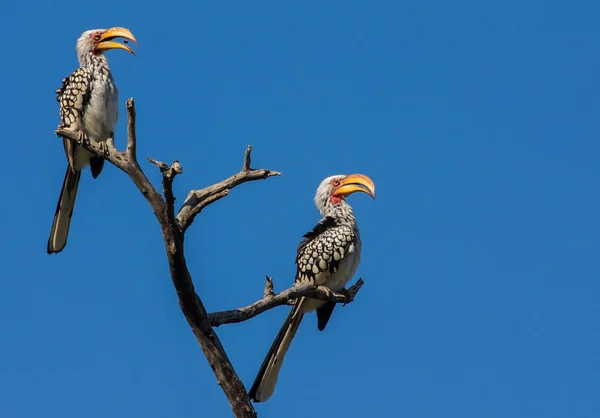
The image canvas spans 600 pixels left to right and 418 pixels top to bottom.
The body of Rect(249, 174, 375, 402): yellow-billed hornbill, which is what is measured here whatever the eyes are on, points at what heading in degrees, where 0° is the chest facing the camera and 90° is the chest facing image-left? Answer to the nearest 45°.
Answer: approximately 270°

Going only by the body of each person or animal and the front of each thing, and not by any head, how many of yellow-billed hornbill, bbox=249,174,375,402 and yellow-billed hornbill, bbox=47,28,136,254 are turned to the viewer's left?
0

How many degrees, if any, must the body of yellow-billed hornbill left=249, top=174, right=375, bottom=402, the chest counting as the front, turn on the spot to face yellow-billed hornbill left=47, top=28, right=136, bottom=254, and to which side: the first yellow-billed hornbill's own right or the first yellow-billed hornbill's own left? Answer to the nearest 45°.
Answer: approximately 180°

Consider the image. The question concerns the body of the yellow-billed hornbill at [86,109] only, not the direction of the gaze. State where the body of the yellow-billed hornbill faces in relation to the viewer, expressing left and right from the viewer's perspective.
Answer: facing the viewer and to the right of the viewer

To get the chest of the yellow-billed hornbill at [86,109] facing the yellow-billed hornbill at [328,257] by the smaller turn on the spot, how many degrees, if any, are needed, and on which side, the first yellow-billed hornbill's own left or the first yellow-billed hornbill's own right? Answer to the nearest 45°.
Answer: approximately 45° to the first yellow-billed hornbill's own left

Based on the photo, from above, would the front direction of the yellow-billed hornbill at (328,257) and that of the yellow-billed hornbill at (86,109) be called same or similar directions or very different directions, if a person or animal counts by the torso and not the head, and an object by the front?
same or similar directions
